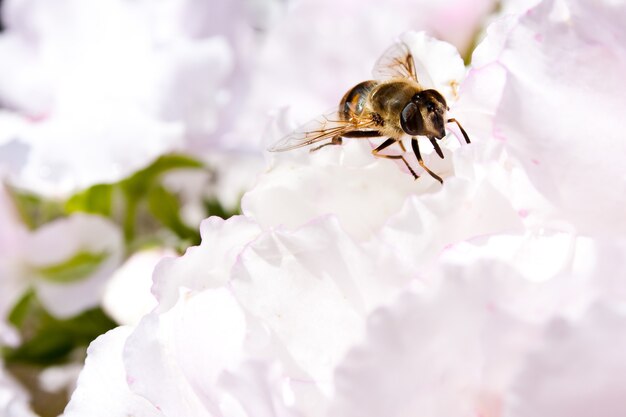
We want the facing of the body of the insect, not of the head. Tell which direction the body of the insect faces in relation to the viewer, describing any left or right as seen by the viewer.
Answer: facing the viewer and to the right of the viewer
